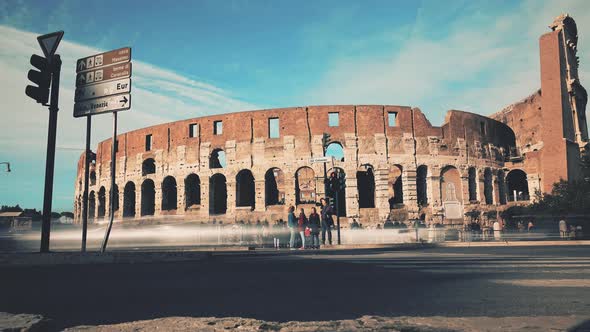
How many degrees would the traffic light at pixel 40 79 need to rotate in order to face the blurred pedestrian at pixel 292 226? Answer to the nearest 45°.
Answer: approximately 135° to its right

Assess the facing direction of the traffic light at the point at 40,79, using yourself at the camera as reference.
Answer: facing to the left of the viewer

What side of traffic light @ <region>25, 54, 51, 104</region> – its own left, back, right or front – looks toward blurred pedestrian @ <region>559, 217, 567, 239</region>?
back

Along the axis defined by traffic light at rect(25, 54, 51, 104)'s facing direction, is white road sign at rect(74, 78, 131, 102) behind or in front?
behind

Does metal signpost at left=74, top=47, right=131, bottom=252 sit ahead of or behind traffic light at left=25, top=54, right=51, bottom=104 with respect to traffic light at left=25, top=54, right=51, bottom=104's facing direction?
behind

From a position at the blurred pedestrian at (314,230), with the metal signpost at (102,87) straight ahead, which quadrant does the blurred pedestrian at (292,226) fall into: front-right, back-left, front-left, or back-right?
front-right
